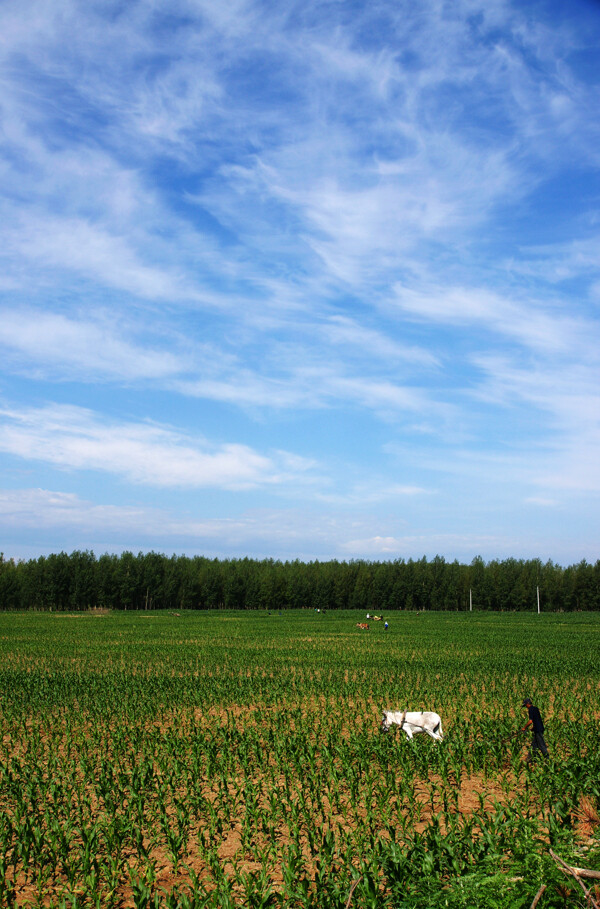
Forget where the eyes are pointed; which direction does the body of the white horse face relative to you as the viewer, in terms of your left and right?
facing to the left of the viewer

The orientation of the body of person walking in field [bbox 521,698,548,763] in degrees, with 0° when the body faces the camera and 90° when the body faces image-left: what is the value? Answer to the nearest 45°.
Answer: approximately 90°

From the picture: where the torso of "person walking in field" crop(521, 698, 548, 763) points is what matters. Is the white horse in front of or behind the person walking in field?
in front

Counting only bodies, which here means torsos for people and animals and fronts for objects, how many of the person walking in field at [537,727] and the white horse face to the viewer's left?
2

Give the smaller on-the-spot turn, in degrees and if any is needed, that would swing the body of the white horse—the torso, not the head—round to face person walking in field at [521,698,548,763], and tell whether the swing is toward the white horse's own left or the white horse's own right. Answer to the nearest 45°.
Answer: approximately 135° to the white horse's own left
